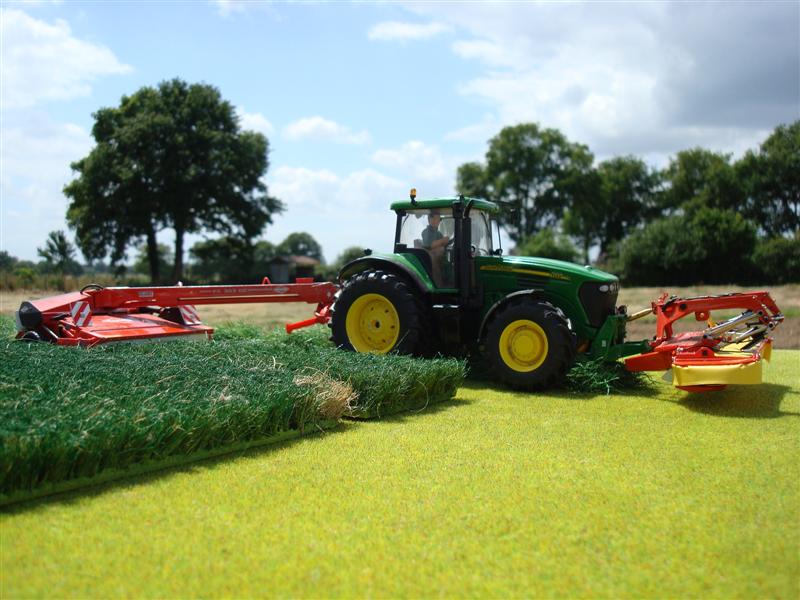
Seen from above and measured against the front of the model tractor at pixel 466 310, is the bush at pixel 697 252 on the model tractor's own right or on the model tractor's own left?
on the model tractor's own left

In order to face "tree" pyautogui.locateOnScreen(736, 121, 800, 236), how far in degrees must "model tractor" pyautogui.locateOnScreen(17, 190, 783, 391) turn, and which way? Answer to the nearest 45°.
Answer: approximately 90° to its left

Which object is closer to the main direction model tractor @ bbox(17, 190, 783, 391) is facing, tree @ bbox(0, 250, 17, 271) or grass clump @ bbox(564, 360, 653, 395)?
the grass clump

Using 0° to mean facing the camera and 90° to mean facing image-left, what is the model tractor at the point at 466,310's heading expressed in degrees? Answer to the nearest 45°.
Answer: approximately 315°

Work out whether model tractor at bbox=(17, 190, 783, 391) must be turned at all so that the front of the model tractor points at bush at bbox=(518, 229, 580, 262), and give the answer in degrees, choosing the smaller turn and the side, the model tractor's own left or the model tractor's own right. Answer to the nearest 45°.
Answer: approximately 135° to the model tractor's own left

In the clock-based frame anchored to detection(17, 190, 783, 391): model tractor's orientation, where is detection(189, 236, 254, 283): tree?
The tree is roughly at 7 o'clock from the model tractor.

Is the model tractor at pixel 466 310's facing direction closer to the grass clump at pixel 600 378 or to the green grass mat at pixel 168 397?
the grass clump

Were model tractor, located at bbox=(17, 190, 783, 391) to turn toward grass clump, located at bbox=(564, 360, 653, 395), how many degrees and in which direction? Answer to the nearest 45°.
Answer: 0° — it already faces it
